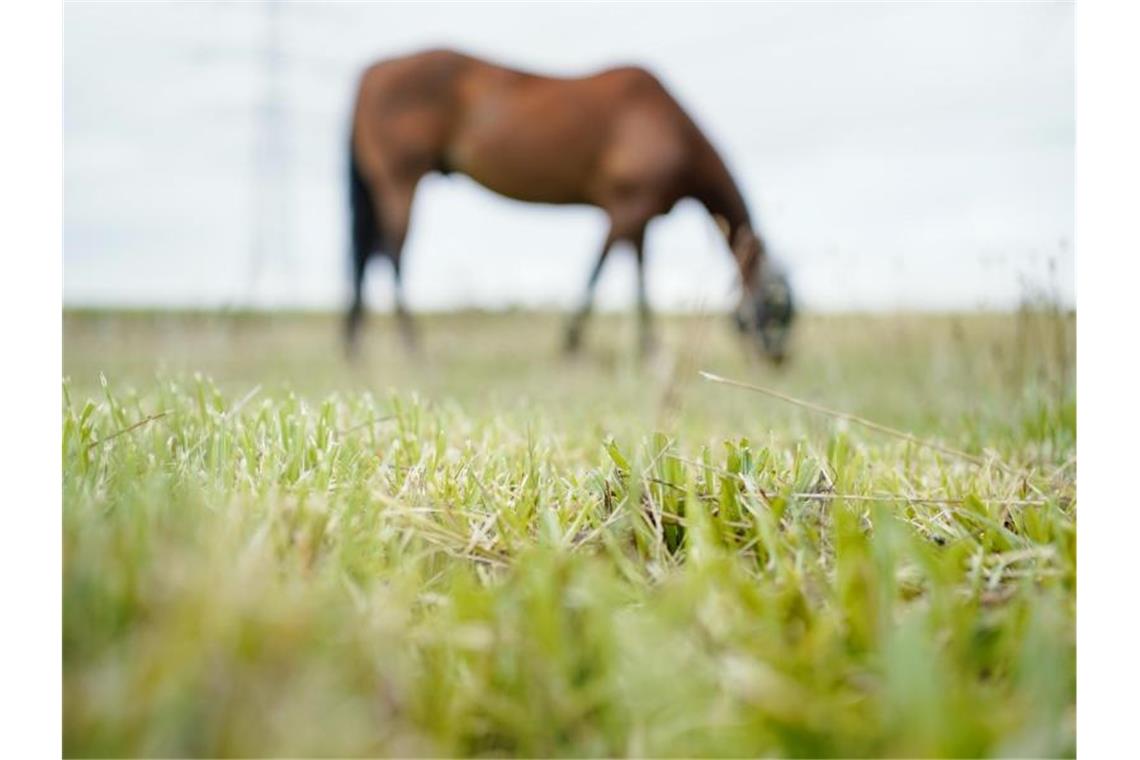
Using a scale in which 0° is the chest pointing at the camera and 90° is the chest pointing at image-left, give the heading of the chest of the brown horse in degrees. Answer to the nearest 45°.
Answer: approximately 270°
